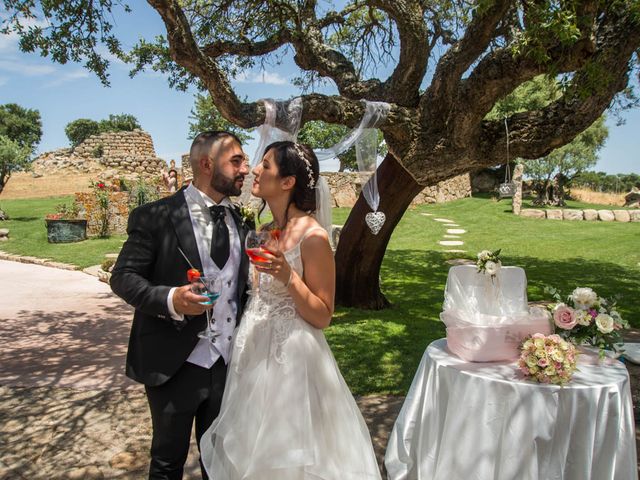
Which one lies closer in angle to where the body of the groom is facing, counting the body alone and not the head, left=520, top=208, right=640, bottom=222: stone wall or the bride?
the bride

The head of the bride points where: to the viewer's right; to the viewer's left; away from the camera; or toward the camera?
to the viewer's left

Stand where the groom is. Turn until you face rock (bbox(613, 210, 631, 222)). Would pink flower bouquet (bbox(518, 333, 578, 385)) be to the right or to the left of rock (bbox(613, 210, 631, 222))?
right

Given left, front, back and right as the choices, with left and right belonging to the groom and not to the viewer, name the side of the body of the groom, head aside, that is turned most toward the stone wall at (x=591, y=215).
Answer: left

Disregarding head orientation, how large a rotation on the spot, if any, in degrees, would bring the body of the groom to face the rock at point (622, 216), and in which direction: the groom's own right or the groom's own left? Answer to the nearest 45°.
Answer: approximately 90° to the groom's own left

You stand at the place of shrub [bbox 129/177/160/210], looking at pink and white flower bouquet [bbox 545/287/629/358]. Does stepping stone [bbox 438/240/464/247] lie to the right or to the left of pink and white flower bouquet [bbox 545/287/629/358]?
left

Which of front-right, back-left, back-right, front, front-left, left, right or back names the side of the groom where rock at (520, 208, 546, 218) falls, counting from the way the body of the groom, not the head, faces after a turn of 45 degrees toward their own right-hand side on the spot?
back-left

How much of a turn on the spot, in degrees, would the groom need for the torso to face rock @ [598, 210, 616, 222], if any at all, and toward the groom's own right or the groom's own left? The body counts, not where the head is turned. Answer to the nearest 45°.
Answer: approximately 90° to the groom's own left

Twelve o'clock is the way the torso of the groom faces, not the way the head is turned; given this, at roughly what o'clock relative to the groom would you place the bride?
The bride is roughly at 11 o'clock from the groom.

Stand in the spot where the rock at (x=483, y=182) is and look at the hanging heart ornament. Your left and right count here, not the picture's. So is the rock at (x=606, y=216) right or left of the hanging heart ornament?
left

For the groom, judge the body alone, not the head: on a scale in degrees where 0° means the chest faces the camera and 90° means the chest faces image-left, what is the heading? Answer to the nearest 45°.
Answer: approximately 315°

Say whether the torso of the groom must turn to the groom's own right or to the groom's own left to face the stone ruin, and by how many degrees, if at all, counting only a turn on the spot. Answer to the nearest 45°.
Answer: approximately 135° to the groom's own left
